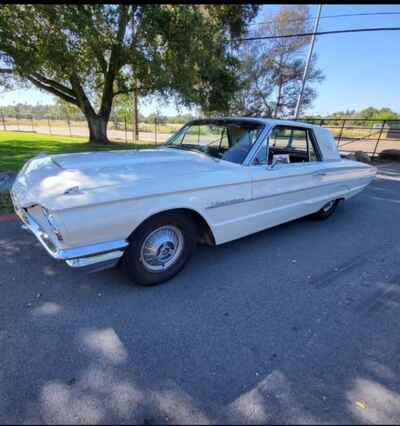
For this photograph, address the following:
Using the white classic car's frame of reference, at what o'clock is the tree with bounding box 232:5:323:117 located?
The tree is roughly at 5 o'clock from the white classic car.

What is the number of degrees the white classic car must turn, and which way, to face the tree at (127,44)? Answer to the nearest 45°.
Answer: approximately 135° to its right

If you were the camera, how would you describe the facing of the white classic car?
facing the viewer and to the left of the viewer

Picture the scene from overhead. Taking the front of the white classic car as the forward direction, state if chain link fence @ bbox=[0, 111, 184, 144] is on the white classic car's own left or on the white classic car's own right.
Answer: on the white classic car's own right
